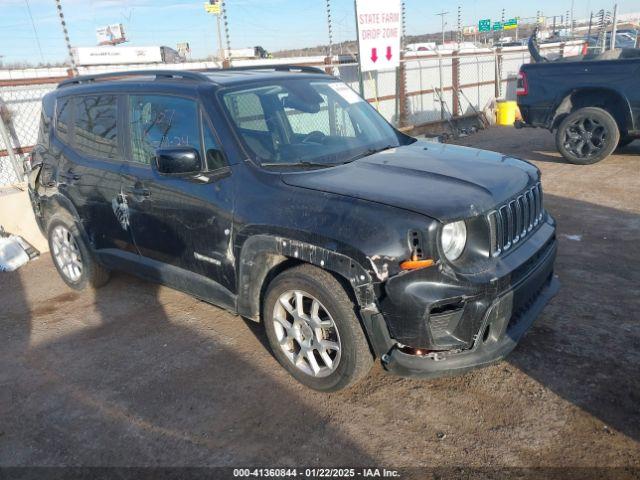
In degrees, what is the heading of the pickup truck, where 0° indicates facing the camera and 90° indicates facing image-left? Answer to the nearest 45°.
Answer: approximately 270°

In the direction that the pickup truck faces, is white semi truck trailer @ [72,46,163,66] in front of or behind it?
behind

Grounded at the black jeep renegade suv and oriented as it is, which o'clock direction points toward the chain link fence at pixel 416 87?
The chain link fence is roughly at 8 o'clock from the black jeep renegade suv.

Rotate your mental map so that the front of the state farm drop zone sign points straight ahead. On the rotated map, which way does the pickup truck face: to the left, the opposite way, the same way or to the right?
to the left
